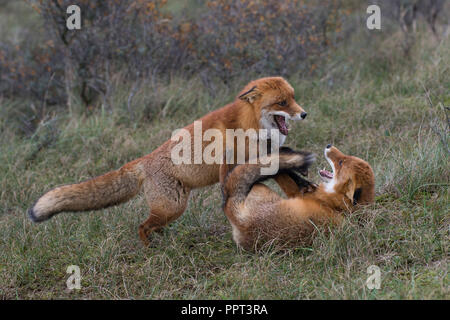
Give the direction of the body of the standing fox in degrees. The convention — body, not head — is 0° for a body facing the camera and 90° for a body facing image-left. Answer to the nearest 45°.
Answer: approximately 270°

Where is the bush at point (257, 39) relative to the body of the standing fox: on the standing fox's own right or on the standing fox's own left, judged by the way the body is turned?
on the standing fox's own left

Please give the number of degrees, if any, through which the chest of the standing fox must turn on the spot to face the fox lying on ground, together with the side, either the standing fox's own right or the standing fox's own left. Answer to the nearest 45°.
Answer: approximately 45° to the standing fox's own right
